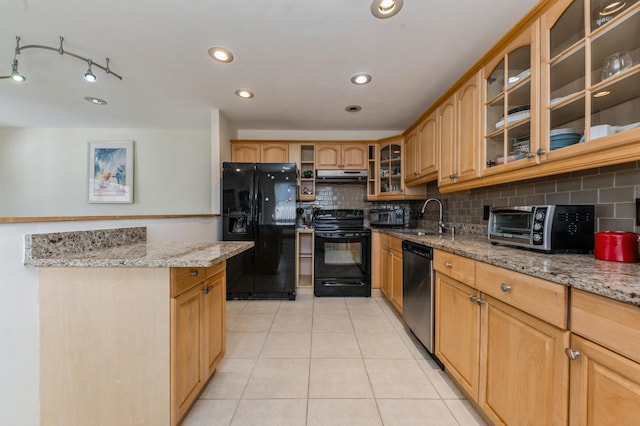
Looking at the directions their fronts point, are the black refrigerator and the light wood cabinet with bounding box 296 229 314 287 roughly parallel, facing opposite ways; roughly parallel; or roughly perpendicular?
roughly parallel

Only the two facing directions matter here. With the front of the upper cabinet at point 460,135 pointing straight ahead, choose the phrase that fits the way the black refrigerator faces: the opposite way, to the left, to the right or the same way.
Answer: to the left

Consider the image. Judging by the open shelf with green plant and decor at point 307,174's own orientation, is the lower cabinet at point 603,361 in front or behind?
in front

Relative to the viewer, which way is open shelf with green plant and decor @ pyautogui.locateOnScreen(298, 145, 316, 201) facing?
toward the camera

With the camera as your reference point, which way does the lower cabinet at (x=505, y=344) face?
facing the viewer and to the left of the viewer

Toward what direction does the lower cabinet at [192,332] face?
to the viewer's right

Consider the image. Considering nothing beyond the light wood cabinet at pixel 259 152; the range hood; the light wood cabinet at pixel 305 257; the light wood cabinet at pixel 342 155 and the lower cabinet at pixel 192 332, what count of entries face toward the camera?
4

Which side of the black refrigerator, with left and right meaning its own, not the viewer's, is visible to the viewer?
front

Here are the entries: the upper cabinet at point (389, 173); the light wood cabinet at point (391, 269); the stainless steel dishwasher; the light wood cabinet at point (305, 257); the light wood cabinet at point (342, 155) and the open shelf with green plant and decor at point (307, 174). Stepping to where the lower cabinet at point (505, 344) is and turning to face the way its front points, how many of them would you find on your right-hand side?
6

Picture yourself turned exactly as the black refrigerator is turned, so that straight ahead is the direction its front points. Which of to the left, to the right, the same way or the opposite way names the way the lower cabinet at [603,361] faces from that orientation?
to the right

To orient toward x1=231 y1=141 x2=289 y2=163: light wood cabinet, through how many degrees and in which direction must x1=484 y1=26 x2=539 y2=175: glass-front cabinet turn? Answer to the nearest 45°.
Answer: approximately 45° to its right

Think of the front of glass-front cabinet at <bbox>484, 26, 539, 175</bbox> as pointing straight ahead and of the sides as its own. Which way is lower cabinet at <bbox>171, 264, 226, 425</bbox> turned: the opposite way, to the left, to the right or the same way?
the opposite way

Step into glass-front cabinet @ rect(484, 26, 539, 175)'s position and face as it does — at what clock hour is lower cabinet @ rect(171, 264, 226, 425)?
The lower cabinet is roughly at 12 o'clock from the glass-front cabinet.

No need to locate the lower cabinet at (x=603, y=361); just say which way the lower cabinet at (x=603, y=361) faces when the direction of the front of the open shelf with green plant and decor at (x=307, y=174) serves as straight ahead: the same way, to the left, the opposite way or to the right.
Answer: to the right
